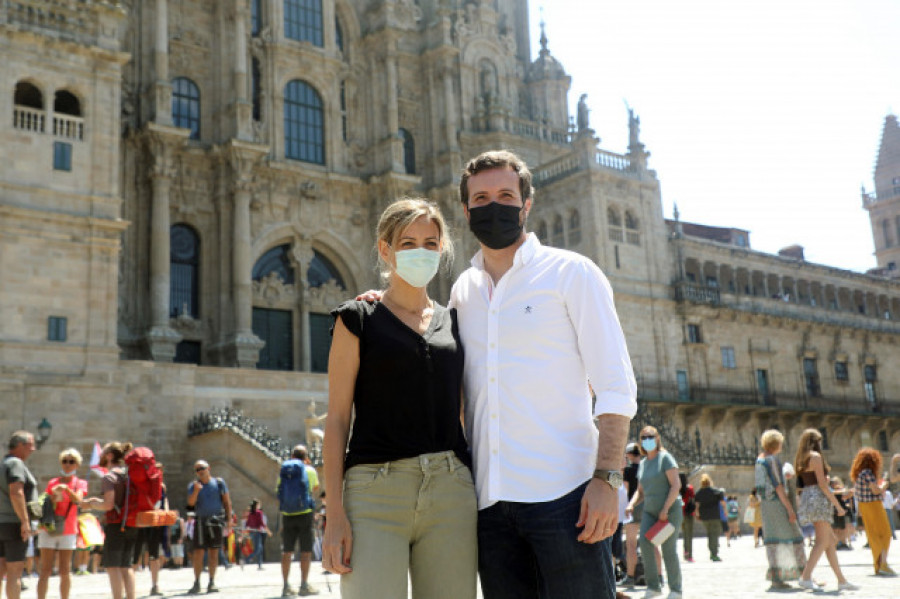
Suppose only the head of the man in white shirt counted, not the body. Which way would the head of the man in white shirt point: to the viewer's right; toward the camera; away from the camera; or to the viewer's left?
toward the camera

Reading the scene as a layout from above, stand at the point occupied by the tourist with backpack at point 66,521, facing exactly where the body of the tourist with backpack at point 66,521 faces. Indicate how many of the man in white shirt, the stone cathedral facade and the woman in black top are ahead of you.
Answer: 2

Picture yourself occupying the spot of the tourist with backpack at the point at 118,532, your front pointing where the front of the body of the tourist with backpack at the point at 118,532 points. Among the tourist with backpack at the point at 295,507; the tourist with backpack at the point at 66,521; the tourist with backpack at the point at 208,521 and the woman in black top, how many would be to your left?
1

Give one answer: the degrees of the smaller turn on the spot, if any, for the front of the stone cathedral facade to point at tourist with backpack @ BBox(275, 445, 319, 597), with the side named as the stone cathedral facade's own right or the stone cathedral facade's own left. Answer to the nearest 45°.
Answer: approximately 45° to the stone cathedral facade's own right

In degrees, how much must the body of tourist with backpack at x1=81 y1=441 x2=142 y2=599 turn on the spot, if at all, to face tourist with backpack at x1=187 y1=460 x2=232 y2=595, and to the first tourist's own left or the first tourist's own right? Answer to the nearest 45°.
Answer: approximately 135° to the first tourist's own right

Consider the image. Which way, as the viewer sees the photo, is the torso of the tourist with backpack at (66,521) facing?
toward the camera

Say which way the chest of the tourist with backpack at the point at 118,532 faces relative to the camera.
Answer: to the viewer's left

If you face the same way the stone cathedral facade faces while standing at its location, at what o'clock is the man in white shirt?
The man in white shirt is roughly at 1 o'clock from the stone cathedral facade.

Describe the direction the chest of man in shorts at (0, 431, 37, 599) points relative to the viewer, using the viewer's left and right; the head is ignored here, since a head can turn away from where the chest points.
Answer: facing to the right of the viewer

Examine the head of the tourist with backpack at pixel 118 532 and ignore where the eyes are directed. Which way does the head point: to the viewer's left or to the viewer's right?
to the viewer's left

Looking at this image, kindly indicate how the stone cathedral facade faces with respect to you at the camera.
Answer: facing the viewer and to the right of the viewer

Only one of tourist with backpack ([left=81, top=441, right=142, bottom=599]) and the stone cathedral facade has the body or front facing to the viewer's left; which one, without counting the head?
the tourist with backpack

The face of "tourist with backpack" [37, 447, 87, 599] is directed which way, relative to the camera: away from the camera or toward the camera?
toward the camera

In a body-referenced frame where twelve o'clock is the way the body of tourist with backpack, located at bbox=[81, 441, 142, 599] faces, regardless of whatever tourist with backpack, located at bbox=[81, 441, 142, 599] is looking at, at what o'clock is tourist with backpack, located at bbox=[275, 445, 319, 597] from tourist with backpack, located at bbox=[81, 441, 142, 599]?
tourist with backpack, located at bbox=[275, 445, 319, 597] is roughly at 5 o'clock from tourist with backpack, located at bbox=[81, 441, 142, 599].

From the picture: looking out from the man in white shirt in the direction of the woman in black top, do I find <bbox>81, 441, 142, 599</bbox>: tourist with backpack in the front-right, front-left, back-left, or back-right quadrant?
front-right

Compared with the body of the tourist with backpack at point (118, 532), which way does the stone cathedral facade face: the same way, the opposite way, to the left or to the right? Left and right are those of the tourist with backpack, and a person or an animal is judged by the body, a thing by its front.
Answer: to the left
